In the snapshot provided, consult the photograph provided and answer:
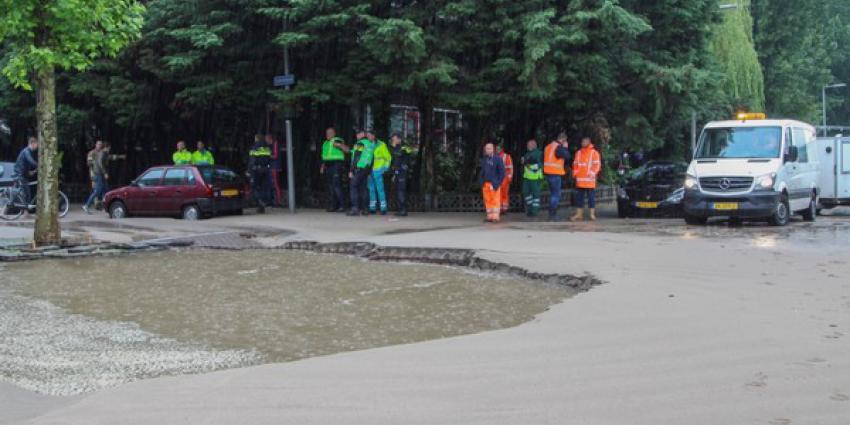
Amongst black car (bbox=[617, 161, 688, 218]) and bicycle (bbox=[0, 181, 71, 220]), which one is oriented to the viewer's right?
the bicycle

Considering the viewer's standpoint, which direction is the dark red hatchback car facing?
facing away from the viewer and to the left of the viewer

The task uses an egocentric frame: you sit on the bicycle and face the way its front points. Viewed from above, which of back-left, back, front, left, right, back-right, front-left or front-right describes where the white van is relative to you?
front-right

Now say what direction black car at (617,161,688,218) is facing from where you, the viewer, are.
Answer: facing the viewer and to the left of the viewer

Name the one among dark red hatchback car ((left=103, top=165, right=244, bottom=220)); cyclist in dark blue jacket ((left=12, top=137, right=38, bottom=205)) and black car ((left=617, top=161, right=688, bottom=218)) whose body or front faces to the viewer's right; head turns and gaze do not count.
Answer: the cyclist in dark blue jacket

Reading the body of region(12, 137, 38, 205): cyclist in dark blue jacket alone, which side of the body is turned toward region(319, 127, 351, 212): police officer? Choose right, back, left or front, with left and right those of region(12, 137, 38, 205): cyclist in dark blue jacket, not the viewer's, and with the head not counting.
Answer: front

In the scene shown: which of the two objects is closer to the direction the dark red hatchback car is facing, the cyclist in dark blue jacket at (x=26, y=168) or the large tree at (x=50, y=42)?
the cyclist in dark blue jacket

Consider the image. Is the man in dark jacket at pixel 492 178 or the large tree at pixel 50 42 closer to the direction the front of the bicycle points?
the man in dark jacket

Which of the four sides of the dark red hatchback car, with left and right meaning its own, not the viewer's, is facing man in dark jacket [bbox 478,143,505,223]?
back

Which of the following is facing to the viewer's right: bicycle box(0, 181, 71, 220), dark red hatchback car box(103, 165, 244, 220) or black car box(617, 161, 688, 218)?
the bicycle

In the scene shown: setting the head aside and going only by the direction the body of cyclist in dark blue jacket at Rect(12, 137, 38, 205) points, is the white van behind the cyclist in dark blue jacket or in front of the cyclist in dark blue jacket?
in front

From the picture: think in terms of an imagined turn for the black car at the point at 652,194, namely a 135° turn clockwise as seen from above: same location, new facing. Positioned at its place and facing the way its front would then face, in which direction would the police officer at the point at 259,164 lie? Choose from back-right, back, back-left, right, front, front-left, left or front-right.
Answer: left

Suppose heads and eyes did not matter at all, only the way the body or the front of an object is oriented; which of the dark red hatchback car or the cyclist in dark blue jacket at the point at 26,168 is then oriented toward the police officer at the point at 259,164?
the cyclist in dark blue jacket at the point at 26,168

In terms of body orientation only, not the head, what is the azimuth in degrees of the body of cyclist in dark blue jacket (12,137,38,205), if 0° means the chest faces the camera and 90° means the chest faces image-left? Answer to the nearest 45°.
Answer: approximately 270°

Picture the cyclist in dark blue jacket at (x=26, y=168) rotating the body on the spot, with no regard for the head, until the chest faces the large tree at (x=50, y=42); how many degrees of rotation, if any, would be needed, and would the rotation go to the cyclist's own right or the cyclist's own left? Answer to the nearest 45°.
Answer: approximately 90° to the cyclist's own right

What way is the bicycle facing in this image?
to the viewer's right
